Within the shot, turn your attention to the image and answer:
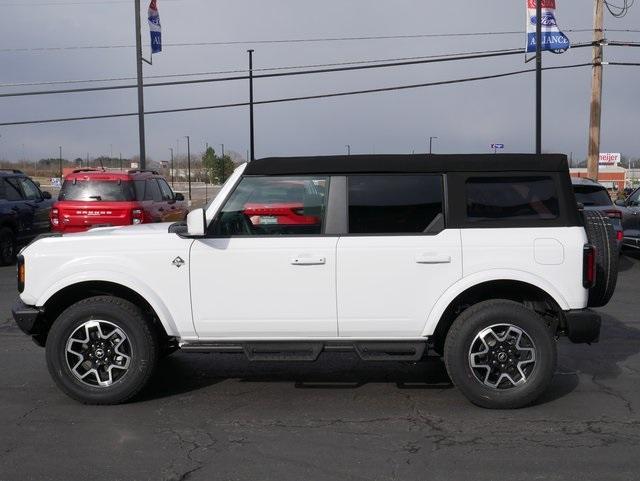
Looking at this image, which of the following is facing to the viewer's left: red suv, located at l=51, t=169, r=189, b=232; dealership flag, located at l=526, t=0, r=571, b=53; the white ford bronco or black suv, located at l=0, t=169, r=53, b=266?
the white ford bronco

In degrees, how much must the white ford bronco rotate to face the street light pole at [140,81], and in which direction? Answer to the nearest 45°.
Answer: approximately 90° to its right

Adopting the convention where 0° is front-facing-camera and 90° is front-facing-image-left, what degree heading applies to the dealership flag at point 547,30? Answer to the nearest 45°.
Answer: approximately 0°

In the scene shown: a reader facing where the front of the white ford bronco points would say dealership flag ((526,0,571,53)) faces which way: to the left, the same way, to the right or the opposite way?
to the left

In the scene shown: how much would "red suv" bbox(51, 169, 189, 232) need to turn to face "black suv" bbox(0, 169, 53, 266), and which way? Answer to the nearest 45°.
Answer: approximately 90° to its left

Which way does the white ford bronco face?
to the viewer's left
